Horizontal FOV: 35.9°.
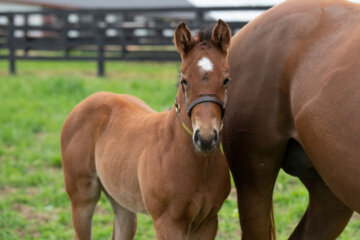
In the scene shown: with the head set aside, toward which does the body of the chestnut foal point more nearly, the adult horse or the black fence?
the adult horse

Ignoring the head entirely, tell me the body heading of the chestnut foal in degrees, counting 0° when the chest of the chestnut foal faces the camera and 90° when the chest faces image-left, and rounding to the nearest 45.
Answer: approximately 315°
